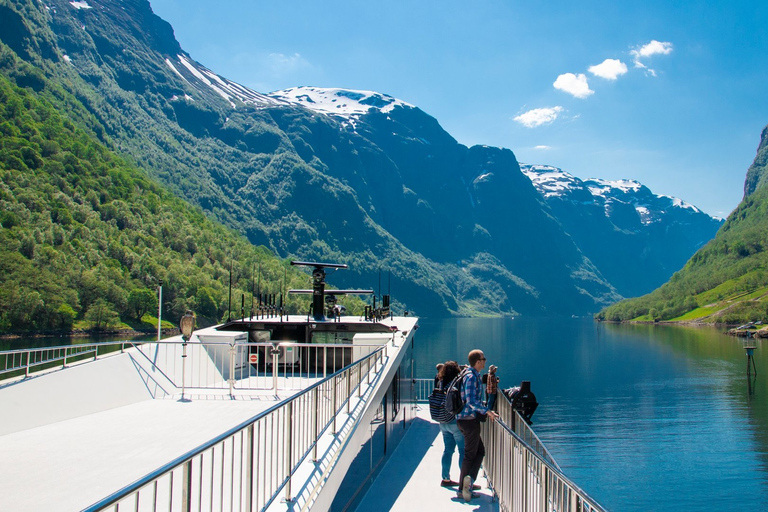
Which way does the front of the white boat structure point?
away from the camera

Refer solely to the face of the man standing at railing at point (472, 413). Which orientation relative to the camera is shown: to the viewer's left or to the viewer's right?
to the viewer's right

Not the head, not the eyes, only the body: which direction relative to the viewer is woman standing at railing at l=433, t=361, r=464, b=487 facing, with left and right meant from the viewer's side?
facing away from the viewer and to the right of the viewer
